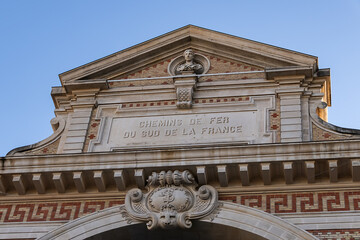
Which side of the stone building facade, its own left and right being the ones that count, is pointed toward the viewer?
front
